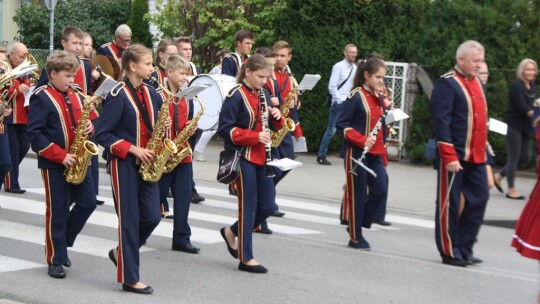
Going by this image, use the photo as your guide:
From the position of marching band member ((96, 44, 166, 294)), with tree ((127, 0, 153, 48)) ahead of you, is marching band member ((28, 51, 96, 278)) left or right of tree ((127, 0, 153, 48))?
left

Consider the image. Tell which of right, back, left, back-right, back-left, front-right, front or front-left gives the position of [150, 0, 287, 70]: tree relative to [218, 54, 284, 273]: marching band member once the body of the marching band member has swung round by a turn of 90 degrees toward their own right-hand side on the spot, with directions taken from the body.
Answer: back-right

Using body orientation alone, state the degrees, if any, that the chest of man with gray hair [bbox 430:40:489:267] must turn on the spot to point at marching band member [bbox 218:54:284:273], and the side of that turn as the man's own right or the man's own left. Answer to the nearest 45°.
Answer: approximately 90° to the man's own right

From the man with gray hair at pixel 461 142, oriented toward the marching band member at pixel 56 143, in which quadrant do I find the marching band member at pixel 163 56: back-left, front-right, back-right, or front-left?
front-right

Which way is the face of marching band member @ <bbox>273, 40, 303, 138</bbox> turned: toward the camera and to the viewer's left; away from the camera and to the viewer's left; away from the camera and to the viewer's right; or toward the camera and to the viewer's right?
toward the camera and to the viewer's left

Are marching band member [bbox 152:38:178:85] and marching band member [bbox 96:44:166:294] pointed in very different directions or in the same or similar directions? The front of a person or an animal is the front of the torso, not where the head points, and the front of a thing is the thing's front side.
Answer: same or similar directions

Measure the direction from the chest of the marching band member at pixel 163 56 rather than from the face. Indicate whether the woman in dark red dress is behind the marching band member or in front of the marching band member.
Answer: in front

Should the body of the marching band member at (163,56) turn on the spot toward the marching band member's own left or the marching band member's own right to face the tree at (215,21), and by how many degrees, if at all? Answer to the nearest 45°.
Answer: approximately 135° to the marching band member's own left

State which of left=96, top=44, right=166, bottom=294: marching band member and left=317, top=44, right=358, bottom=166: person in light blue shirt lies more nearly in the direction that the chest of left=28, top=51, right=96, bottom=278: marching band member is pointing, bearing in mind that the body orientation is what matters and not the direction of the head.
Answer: the marching band member
